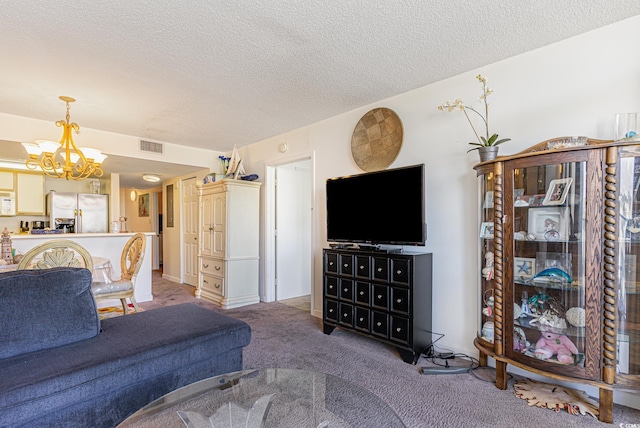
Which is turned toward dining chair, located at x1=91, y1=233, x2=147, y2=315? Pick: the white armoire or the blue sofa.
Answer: the white armoire

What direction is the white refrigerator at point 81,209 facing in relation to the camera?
toward the camera

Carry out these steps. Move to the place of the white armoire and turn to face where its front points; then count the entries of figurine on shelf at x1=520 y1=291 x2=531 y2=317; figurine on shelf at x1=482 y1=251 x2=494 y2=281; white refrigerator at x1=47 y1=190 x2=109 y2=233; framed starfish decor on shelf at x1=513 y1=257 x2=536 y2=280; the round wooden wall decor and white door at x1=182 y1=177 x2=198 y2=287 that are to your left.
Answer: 4

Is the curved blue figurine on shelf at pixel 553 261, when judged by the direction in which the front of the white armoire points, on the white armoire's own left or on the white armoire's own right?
on the white armoire's own left

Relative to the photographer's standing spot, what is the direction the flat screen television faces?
facing the viewer and to the left of the viewer

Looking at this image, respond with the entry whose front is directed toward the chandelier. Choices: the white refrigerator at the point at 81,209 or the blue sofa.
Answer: the white refrigerator

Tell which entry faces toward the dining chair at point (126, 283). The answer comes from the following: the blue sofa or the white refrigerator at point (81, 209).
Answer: the white refrigerator

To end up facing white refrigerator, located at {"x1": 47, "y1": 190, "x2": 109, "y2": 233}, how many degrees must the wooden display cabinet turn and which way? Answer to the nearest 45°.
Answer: approximately 45° to its right

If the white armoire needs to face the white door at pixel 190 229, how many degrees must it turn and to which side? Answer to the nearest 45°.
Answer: approximately 90° to its right

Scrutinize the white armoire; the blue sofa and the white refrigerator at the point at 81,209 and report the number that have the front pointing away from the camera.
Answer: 0

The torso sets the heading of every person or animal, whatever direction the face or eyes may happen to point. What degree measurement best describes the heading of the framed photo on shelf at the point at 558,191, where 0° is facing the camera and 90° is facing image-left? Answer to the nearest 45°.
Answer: approximately 45°

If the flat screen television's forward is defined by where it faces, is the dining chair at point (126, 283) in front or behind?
in front

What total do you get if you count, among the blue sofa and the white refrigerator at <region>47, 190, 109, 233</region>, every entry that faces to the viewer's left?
0

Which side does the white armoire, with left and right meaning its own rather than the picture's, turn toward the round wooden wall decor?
left

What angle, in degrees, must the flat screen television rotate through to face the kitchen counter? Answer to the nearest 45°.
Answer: approximately 45° to its right

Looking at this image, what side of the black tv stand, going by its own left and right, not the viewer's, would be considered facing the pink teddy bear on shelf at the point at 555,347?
left
